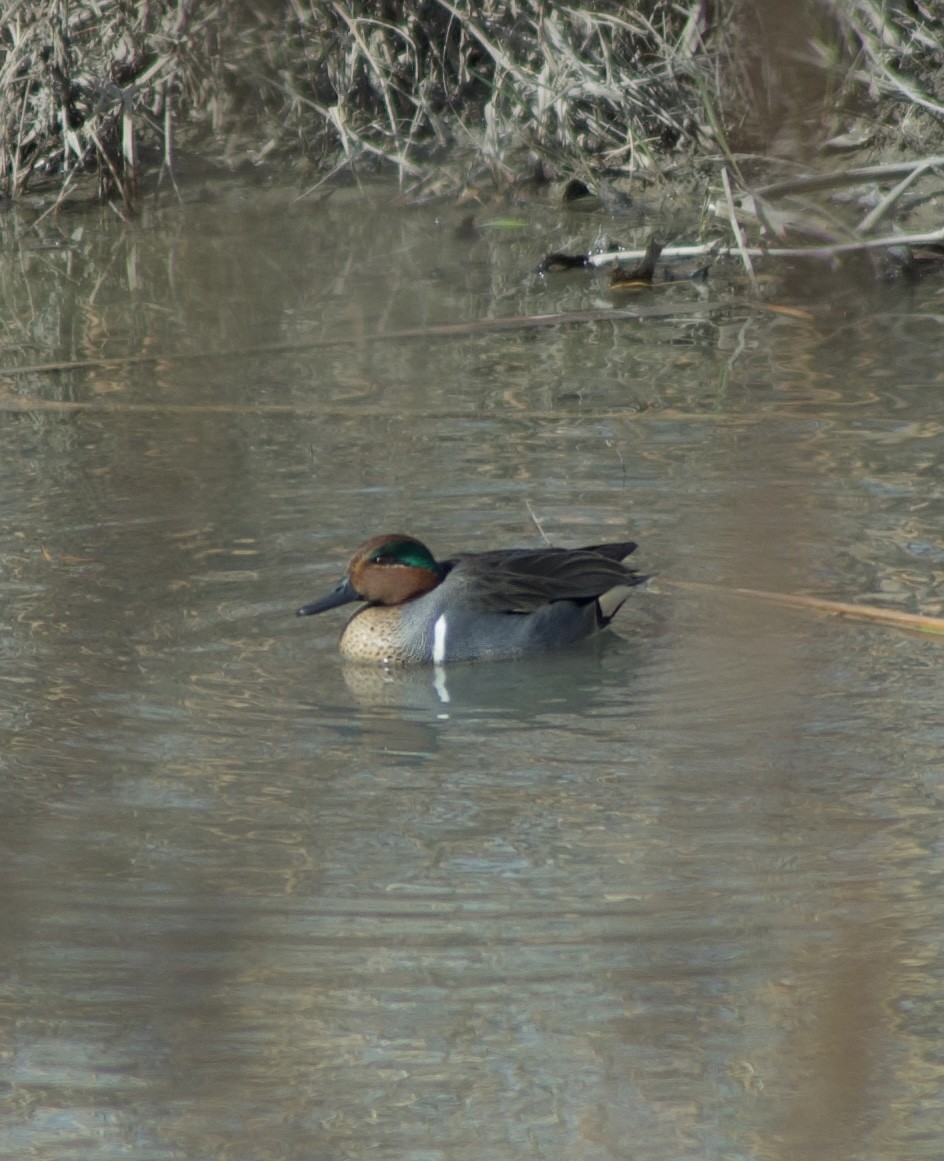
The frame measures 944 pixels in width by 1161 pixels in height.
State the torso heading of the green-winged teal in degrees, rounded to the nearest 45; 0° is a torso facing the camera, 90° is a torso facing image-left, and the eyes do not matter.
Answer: approximately 90°
